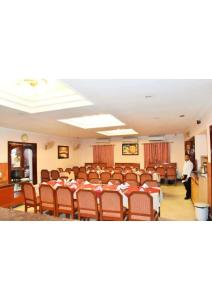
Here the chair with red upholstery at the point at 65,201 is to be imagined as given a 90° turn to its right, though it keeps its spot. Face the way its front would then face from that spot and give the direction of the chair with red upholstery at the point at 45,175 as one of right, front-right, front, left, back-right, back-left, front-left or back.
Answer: back-left

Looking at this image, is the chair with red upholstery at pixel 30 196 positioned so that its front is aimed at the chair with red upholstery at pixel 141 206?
no

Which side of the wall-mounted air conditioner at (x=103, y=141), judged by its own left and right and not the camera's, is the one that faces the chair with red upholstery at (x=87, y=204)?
front

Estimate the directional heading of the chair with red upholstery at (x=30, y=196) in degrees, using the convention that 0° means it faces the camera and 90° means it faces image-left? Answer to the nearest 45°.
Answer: approximately 225°

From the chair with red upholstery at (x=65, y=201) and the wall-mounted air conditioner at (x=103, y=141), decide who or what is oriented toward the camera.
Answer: the wall-mounted air conditioner

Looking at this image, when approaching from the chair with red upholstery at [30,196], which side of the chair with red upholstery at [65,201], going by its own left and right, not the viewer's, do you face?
left

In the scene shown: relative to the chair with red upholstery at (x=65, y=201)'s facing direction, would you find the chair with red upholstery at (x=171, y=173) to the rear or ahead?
ahead

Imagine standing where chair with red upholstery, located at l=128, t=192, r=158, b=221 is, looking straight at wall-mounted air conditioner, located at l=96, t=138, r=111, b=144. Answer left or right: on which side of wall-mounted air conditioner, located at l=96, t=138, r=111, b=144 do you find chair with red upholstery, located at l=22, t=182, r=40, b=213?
left

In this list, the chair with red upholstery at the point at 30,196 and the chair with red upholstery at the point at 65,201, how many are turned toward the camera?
0

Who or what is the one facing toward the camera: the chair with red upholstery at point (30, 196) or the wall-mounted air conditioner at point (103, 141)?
the wall-mounted air conditioner

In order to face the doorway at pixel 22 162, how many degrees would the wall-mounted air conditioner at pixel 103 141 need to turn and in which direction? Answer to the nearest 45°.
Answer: approximately 45° to its right

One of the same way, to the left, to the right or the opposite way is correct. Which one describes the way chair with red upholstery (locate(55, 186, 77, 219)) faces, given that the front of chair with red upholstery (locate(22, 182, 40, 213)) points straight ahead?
the same way

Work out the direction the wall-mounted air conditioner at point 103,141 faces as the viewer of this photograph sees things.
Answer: facing the viewer

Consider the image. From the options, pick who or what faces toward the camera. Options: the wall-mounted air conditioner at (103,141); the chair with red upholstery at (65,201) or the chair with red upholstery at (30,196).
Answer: the wall-mounted air conditioner

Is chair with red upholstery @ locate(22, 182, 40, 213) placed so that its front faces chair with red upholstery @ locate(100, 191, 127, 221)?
no

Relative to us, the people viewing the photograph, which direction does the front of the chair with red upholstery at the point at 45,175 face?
facing the viewer and to the right of the viewer

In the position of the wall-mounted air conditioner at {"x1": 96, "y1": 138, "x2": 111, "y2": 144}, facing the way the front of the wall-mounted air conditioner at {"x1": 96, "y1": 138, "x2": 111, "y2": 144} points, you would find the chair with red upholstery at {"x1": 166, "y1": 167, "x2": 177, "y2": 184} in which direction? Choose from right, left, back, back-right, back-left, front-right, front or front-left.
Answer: front-left
